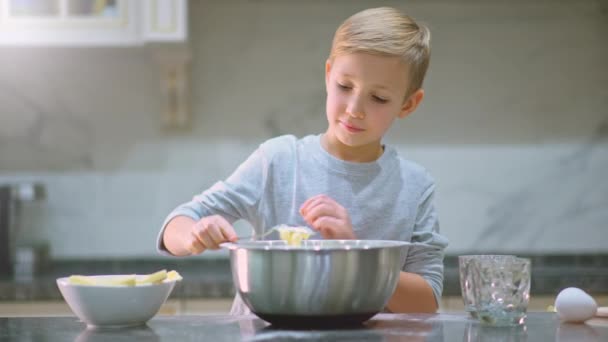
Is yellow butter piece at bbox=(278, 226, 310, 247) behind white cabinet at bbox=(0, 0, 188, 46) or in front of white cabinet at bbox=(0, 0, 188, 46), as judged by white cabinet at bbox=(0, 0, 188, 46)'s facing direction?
in front

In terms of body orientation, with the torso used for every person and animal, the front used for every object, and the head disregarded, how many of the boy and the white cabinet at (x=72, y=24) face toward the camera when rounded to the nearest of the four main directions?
2

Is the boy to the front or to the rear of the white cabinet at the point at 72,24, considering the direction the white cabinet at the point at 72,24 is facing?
to the front

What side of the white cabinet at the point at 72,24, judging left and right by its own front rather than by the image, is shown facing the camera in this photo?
front

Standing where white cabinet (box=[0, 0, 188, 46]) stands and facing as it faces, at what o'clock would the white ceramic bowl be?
The white ceramic bowl is roughly at 12 o'clock from the white cabinet.

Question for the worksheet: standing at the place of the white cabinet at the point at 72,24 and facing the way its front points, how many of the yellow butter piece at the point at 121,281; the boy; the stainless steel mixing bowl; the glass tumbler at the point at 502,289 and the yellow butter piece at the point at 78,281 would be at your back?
0

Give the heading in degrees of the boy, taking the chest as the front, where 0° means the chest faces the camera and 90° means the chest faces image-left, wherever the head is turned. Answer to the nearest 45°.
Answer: approximately 0°

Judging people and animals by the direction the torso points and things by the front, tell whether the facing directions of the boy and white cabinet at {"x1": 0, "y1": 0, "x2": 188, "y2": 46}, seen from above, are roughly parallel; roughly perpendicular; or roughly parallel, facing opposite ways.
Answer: roughly parallel

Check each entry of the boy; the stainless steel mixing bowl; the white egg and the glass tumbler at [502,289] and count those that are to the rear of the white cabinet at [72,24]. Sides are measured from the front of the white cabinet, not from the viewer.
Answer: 0

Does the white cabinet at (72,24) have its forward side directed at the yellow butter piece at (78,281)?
yes

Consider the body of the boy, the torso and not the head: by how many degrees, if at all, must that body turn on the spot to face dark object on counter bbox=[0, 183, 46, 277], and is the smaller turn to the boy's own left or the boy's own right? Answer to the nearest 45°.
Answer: approximately 135° to the boy's own right

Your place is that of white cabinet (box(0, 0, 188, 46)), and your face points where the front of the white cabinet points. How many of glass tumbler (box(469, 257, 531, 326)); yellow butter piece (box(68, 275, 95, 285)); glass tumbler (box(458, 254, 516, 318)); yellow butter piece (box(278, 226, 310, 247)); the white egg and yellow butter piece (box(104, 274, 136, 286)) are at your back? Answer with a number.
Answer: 0
